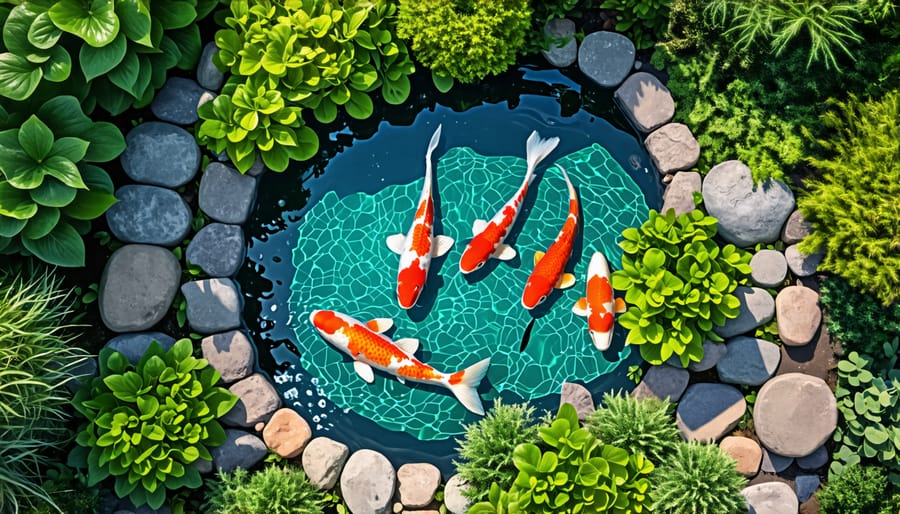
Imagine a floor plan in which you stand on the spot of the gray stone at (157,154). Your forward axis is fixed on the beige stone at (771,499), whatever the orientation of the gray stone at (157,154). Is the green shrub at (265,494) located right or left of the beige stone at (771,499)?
right

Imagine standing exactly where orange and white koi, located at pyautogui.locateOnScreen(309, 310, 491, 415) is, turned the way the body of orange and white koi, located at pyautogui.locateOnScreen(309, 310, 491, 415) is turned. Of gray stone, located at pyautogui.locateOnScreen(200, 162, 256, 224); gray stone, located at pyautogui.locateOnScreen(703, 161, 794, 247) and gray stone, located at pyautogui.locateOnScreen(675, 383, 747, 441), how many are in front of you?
1

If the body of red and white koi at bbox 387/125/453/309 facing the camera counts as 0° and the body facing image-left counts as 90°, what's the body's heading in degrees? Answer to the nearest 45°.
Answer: approximately 0°

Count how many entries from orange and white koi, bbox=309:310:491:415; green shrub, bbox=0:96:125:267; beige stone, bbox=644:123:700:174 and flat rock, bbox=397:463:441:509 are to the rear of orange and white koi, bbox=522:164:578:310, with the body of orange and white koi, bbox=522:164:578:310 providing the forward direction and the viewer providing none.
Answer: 1

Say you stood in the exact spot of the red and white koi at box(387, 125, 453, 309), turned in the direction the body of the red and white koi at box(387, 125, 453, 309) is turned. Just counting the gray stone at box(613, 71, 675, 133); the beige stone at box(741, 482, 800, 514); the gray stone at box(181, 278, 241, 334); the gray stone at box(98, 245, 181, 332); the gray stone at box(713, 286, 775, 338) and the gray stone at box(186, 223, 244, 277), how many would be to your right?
3

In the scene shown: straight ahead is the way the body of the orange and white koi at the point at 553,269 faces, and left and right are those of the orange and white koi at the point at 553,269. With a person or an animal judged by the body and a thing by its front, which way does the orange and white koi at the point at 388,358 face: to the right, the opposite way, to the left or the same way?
to the right

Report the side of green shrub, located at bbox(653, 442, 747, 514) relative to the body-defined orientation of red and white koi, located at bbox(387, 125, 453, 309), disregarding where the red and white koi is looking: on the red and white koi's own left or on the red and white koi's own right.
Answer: on the red and white koi's own left

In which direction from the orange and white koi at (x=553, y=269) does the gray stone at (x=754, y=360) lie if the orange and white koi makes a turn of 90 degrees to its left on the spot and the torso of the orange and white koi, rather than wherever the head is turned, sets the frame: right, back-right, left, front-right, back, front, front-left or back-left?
front-left

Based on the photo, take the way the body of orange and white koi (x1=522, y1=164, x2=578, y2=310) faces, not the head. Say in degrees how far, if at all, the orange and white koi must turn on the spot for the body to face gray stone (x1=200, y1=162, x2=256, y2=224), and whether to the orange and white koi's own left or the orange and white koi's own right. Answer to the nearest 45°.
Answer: approximately 45° to the orange and white koi's own right

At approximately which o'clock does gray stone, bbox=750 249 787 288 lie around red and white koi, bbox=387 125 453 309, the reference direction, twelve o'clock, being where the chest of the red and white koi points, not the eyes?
The gray stone is roughly at 9 o'clock from the red and white koi.

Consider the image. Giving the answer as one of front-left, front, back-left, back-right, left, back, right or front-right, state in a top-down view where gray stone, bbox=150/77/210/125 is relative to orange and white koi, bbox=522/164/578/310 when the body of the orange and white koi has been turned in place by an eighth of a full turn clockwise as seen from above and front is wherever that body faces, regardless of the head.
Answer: front

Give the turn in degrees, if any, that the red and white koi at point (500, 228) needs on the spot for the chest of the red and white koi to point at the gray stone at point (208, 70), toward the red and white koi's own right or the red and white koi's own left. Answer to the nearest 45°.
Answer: approximately 45° to the red and white koi's own right
